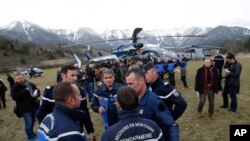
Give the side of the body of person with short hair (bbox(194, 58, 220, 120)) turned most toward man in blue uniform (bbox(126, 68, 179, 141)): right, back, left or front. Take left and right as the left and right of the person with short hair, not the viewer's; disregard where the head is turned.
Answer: front

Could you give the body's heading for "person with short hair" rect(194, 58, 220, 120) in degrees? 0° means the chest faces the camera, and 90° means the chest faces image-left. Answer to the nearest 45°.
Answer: approximately 0°

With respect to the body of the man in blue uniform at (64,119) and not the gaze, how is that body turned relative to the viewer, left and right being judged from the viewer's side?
facing away from the viewer and to the right of the viewer

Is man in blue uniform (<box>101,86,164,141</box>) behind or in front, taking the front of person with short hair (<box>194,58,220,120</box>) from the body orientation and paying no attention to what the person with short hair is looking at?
in front

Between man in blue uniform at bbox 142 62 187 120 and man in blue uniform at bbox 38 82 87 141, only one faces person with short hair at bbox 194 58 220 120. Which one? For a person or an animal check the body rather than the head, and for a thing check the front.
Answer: man in blue uniform at bbox 38 82 87 141

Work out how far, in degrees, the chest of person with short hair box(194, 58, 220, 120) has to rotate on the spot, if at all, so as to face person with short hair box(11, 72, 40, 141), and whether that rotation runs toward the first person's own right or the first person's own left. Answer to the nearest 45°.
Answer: approximately 45° to the first person's own right

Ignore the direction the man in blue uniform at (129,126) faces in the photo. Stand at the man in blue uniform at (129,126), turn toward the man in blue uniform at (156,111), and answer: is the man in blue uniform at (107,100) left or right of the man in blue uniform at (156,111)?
left

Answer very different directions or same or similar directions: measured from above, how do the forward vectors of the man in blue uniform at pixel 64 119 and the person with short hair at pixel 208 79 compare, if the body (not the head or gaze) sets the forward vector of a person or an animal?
very different directions

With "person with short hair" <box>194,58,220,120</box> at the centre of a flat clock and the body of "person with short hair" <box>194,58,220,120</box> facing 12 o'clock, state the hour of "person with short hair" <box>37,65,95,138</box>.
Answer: "person with short hair" <box>37,65,95,138</box> is roughly at 1 o'clock from "person with short hair" <box>194,58,220,120</box>.
